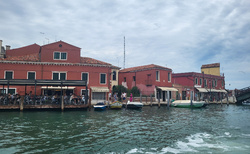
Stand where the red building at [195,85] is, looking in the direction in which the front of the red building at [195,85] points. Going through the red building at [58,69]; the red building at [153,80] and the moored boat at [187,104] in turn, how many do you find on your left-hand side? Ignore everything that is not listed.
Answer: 0

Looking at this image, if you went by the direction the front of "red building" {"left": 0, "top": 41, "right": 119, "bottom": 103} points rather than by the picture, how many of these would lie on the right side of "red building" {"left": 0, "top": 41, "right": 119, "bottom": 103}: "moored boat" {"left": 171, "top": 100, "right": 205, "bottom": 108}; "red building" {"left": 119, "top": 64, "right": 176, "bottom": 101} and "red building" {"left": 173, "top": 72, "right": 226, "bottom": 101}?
0

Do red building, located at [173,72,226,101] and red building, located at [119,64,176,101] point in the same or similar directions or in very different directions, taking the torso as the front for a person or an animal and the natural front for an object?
same or similar directions

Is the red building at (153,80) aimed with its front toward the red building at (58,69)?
no

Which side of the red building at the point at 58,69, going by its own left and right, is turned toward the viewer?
front

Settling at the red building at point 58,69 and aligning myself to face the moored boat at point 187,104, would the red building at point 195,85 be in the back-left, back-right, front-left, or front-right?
front-left

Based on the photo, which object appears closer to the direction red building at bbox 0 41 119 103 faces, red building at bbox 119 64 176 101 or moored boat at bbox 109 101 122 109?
the moored boat

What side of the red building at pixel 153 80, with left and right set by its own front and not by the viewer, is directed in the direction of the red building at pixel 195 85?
left

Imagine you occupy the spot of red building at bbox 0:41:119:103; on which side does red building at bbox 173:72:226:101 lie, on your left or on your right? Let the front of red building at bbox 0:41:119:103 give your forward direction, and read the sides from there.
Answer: on your left

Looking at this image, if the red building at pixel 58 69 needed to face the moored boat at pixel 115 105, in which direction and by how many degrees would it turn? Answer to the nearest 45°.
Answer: approximately 45° to its left

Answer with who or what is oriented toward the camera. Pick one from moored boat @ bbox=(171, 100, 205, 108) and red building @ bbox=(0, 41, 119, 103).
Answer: the red building

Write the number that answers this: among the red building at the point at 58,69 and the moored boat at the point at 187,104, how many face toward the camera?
1

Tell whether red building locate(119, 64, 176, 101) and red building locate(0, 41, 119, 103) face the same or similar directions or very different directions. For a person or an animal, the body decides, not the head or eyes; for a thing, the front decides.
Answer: same or similar directions

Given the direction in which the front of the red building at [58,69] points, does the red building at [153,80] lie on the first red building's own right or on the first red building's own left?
on the first red building's own left
